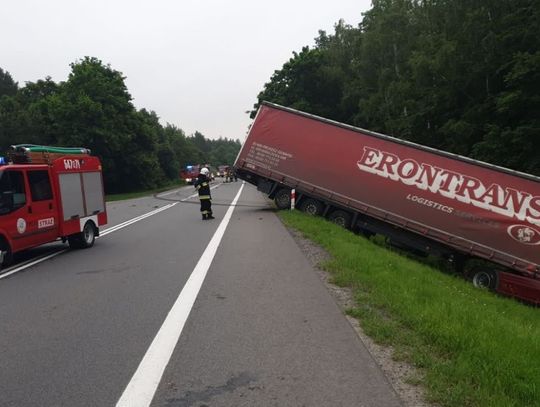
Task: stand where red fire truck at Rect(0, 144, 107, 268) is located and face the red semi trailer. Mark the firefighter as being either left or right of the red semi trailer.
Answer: left

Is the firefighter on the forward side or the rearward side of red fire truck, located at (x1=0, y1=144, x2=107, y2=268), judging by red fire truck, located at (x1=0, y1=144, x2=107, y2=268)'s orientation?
on the rearward side

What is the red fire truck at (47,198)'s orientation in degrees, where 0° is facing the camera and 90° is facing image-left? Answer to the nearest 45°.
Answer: approximately 45°

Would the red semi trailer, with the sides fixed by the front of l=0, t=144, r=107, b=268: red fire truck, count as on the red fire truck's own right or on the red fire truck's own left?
on the red fire truck's own left
